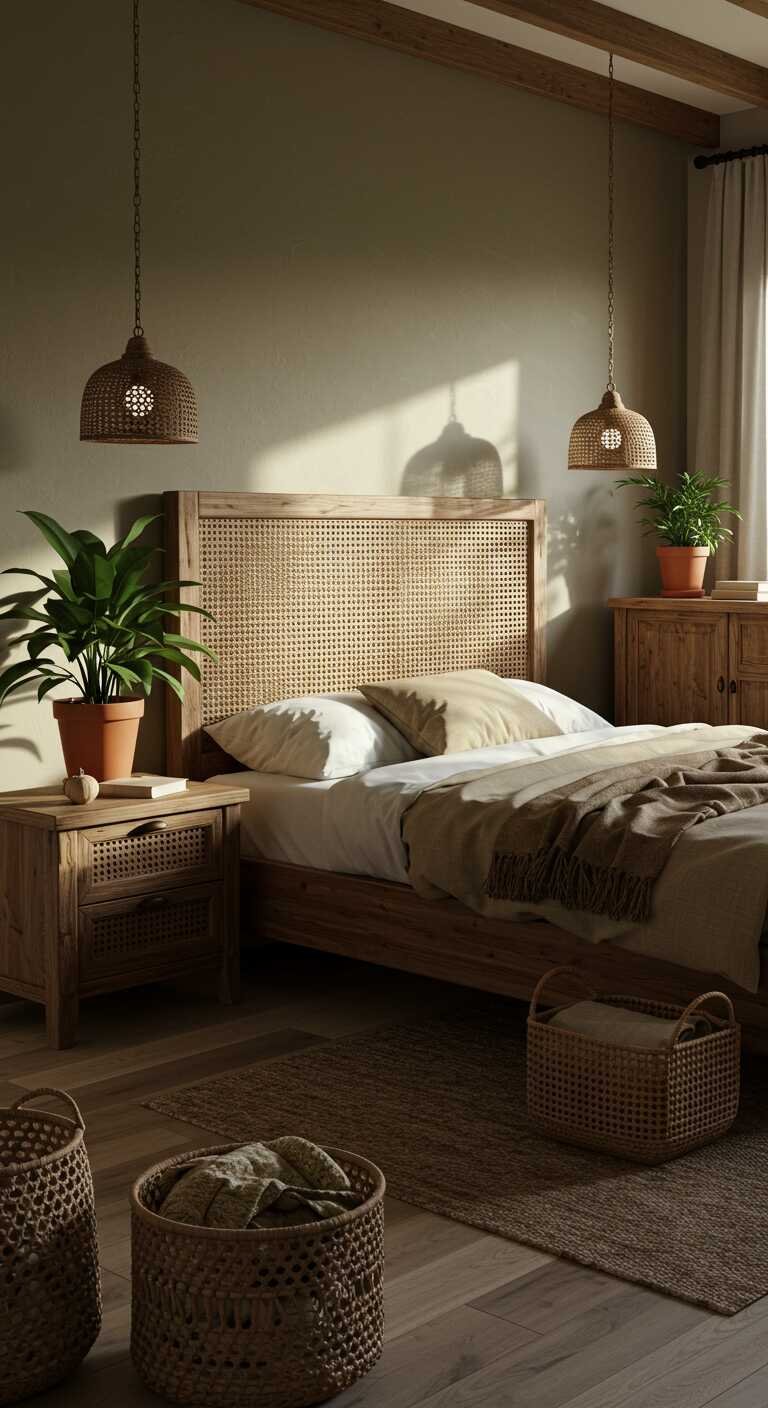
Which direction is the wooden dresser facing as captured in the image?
toward the camera

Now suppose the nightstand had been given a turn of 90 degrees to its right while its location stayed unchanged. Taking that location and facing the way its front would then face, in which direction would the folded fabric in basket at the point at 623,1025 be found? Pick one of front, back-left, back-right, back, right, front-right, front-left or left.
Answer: left

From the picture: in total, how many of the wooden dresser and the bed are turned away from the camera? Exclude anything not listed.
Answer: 0

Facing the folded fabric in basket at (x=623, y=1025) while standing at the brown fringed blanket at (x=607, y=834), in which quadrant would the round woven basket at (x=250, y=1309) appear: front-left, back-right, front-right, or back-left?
front-right

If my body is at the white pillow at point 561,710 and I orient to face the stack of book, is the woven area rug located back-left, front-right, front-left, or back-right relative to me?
back-right

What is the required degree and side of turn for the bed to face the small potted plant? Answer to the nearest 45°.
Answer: approximately 90° to its left

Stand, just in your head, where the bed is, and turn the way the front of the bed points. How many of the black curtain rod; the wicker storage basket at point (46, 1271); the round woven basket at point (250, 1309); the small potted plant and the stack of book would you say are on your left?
3

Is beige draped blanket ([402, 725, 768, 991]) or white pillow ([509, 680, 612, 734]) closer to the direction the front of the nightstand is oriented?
the beige draped blanket

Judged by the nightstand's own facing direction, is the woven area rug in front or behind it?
in front

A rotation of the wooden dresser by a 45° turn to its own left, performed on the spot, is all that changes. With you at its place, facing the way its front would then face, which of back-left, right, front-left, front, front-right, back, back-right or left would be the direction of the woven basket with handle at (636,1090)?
front-right

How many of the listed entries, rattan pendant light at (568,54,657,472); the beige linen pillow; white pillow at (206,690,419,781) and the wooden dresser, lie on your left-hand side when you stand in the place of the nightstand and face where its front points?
4

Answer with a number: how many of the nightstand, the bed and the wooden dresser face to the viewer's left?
0

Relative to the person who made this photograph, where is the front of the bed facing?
facing the viewer and to the right of the viewer

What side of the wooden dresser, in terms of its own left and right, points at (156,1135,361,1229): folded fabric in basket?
front

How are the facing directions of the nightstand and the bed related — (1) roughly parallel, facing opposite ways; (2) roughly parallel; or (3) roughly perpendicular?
roughly parallel

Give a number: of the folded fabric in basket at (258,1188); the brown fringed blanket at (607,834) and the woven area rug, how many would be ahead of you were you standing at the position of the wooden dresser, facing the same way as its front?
3

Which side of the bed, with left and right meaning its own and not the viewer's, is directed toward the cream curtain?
left

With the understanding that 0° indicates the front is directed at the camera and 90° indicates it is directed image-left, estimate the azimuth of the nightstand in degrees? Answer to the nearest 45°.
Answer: approximately 315°

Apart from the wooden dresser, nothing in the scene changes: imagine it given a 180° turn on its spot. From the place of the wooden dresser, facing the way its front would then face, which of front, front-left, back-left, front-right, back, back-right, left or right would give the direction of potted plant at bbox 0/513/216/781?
back-left

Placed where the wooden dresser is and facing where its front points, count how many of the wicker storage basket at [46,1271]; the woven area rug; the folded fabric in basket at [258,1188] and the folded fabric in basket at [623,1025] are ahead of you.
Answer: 4
